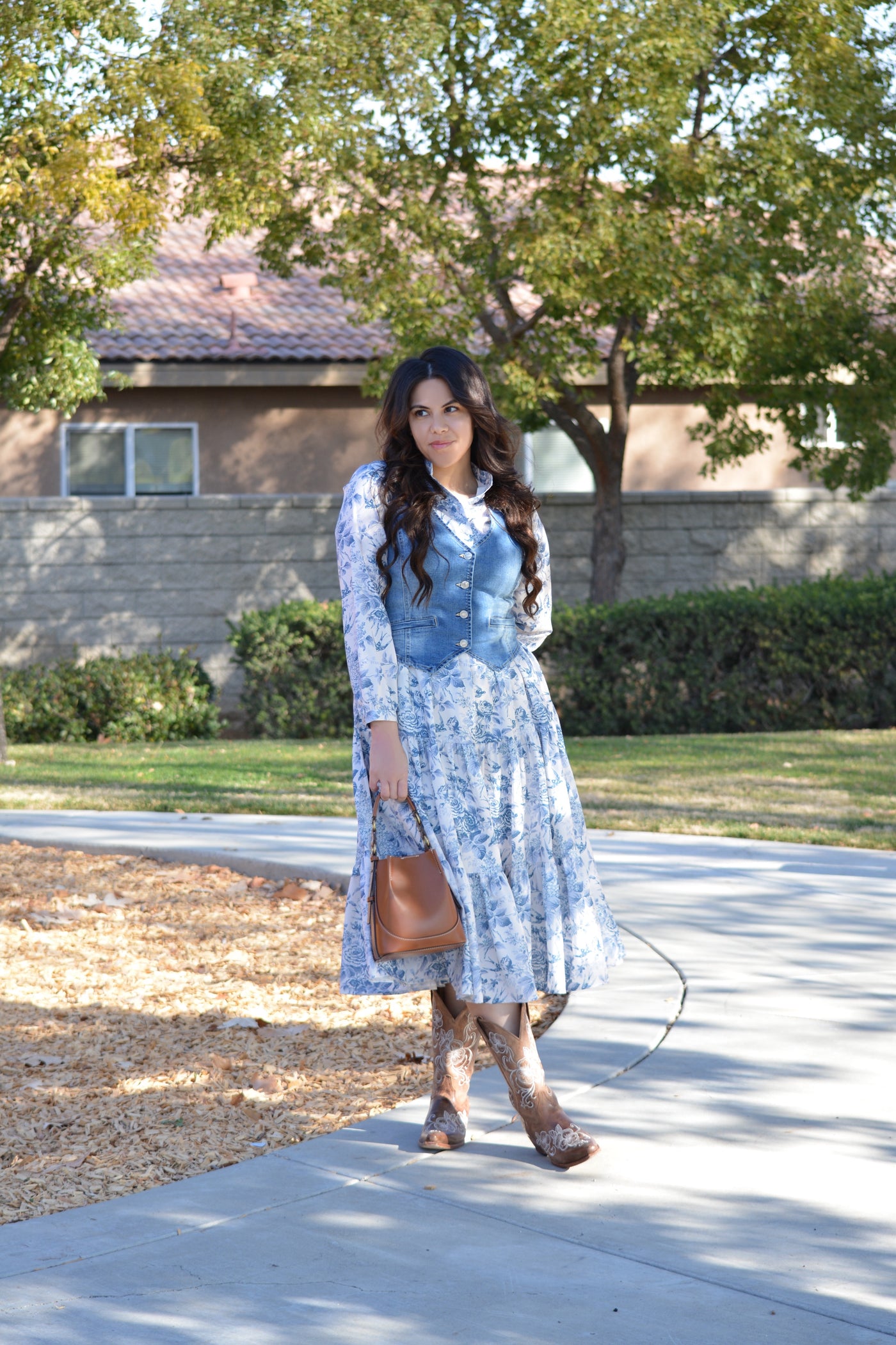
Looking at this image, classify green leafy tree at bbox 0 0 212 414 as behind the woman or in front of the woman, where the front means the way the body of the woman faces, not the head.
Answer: behind

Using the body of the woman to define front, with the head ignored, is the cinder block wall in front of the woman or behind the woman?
behind

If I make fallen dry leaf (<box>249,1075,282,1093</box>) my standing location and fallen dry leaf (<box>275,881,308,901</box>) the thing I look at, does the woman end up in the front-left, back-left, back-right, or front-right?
back-right

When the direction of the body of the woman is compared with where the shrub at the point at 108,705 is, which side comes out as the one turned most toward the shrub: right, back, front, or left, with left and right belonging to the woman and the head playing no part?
back

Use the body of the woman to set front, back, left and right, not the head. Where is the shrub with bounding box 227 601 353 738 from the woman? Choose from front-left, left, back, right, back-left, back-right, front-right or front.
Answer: back

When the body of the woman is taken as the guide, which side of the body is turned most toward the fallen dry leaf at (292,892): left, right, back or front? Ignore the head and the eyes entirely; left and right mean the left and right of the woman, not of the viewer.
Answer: back

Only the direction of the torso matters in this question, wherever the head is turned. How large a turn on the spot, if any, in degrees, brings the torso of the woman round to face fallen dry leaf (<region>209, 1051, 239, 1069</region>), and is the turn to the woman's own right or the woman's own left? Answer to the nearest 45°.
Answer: approximately 135° to the woman's own right

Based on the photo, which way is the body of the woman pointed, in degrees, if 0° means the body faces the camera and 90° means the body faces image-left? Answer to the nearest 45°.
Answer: approximately 0°

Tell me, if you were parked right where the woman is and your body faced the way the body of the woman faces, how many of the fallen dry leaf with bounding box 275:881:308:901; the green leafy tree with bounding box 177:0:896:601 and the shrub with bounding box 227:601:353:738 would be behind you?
3

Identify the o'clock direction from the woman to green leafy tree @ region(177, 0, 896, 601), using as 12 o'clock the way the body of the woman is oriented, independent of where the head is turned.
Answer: The green leafy tree is roughly at 6 o'clock from the woman.
